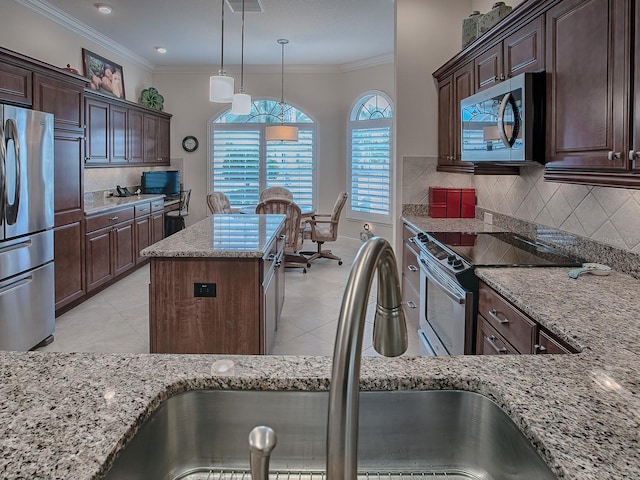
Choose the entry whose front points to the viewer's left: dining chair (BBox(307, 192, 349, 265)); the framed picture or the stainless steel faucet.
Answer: the dining chair

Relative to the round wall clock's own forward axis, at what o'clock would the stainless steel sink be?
The stainless steel sink is roughly at 12 o'clock from the round wall clock.

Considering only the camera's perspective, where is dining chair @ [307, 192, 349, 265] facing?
facing to the left of the viewer

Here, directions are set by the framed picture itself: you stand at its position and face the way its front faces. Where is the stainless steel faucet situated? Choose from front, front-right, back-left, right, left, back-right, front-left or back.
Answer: front-right

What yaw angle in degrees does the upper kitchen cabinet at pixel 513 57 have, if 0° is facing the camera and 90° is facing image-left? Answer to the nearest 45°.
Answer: approximately 45°

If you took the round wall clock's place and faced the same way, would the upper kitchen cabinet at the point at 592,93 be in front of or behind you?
in front

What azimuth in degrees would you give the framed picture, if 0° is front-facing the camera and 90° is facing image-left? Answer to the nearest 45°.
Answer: approximately 315°
